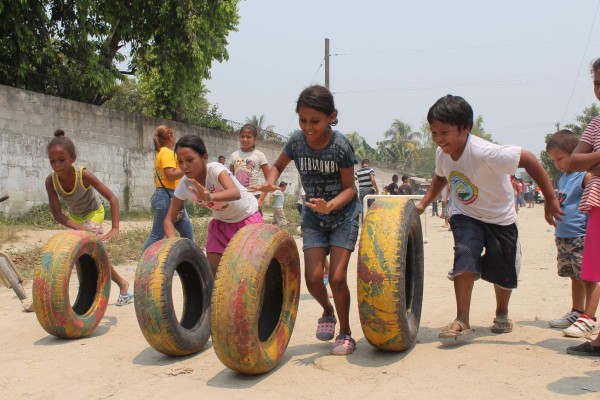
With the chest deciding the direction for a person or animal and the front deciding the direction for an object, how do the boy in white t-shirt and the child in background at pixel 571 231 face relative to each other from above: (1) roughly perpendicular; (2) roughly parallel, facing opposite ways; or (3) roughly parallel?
roughly parallel

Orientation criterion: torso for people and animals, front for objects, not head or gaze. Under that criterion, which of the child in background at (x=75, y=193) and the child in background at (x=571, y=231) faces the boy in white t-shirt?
the child in background at (x=571, y=231)

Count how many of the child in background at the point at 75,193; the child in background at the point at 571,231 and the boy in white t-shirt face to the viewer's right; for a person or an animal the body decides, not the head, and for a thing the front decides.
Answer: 0

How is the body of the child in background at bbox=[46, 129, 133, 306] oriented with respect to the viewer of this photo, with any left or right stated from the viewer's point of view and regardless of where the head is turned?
facing the viewer and to the left of the viewer

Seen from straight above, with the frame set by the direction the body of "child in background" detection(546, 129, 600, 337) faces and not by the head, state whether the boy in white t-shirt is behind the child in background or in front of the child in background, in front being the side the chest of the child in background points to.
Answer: in front

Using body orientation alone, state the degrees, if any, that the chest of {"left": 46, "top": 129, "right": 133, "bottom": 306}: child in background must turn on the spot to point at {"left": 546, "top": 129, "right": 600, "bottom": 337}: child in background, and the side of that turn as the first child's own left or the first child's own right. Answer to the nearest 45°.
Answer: approximately 90° to the first child's own left

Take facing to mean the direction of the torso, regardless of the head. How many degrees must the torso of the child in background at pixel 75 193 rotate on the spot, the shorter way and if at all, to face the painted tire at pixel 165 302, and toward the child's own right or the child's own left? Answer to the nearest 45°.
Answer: approximately 45° to the child's own left

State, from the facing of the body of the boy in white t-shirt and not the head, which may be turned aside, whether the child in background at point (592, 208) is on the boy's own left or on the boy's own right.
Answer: on the boy's own left

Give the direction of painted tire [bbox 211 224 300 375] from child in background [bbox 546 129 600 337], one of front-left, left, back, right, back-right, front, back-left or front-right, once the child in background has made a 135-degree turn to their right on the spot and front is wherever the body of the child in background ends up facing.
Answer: back-left

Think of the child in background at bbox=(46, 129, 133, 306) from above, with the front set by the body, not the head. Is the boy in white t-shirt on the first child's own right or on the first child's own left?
on the first child's own left

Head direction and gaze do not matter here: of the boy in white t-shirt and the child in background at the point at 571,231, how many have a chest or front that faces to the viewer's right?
0

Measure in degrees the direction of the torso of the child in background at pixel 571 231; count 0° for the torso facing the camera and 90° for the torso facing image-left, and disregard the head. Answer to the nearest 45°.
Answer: approximately 45°

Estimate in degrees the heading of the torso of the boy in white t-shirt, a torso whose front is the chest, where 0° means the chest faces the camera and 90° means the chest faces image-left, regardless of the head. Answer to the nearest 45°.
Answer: approximately 45°

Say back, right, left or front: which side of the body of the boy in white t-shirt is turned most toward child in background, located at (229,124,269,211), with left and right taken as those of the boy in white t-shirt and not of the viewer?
right

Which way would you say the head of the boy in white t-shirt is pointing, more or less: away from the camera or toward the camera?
toward the camera
